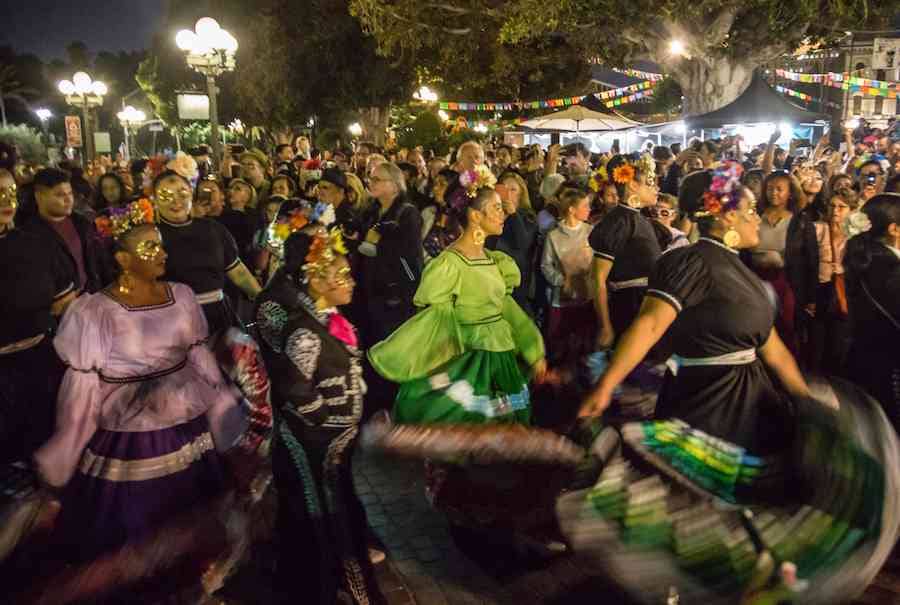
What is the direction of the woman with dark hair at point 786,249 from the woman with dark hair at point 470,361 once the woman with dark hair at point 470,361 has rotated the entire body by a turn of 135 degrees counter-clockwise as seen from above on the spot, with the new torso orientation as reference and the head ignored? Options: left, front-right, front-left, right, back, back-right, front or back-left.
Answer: front-right

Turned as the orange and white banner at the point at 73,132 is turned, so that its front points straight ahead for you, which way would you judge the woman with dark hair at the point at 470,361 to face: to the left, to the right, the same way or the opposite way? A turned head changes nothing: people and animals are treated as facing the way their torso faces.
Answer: the same way

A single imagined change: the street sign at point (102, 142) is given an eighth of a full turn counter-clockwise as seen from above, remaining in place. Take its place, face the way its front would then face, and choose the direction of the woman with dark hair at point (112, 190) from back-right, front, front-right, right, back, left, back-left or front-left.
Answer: front-right

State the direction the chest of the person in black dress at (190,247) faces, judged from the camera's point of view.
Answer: toward the camera

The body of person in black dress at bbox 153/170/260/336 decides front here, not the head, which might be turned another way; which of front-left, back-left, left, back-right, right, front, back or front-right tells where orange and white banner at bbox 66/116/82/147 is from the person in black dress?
back

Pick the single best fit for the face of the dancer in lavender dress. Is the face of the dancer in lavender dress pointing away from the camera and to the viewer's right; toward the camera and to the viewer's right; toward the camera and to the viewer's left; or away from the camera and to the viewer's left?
toward the camera and to the viewer's right

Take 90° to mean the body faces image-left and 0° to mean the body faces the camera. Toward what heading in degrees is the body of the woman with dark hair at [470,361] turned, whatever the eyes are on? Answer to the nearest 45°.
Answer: approximately 315°

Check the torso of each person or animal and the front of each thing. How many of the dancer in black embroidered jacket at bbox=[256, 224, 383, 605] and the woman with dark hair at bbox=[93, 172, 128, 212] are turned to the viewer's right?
1

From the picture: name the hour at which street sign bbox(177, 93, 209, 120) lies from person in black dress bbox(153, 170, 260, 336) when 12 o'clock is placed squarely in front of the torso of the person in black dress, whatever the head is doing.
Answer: The street sign is roughly at 6 o'clock from the person in black dress.

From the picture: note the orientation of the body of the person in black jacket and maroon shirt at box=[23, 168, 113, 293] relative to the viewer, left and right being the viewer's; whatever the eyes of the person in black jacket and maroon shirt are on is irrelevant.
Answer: facing the viewer and to the right of the viewer

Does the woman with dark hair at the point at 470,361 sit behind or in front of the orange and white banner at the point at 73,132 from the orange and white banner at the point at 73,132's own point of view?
in front

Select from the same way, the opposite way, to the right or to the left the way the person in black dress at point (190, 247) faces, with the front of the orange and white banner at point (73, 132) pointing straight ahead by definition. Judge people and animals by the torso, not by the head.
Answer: the same way

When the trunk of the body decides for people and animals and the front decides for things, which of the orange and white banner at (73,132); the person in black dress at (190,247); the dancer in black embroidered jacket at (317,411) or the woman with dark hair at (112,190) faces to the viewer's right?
the dancer in black embroidered jacket

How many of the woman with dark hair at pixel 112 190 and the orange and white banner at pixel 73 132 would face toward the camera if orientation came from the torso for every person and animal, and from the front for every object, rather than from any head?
2
